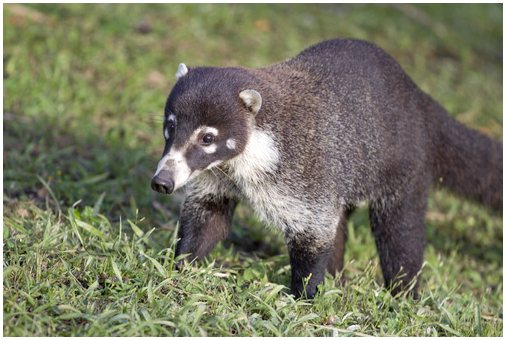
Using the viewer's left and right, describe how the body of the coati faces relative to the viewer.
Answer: facing the viewer and to the left of the viewer
